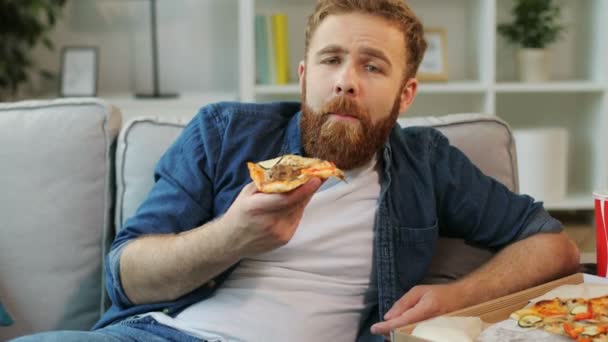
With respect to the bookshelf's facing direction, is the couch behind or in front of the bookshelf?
in front

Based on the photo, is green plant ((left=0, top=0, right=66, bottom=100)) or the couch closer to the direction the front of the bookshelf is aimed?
the couch

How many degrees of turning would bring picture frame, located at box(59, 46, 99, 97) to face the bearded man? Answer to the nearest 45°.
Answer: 0° — it already faces them

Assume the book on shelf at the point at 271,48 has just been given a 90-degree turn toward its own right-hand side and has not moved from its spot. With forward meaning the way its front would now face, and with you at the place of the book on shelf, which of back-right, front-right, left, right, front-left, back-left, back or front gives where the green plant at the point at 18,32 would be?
front

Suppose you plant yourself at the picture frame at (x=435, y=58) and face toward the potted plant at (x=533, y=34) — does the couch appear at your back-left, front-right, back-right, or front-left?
back-right

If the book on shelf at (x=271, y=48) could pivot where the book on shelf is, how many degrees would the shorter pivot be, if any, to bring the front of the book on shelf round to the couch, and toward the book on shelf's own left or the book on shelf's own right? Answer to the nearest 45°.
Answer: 0° — it already faces it

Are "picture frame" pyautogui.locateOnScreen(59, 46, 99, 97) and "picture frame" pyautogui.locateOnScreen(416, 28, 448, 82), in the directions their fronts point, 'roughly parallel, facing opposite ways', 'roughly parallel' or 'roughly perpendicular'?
roughly parallel

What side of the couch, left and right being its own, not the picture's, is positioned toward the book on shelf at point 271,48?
back

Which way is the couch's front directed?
toward the camera

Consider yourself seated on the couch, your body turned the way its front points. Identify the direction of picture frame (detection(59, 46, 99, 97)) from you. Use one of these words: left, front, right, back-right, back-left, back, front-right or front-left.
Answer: back

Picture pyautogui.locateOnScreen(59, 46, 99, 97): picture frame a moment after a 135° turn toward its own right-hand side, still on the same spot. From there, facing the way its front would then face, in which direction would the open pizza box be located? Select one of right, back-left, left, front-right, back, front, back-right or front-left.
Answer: back-left

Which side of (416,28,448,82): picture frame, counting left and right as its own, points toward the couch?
front

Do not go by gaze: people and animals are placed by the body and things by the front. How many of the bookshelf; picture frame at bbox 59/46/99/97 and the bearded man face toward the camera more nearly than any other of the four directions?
3

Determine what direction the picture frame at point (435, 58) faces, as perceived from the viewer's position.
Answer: facing the viewer

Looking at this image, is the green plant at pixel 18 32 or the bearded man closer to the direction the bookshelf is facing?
the bearded man

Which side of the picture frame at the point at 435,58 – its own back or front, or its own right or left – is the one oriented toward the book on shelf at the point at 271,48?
right

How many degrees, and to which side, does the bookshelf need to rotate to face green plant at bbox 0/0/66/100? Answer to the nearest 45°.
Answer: approximately 90° to its right
